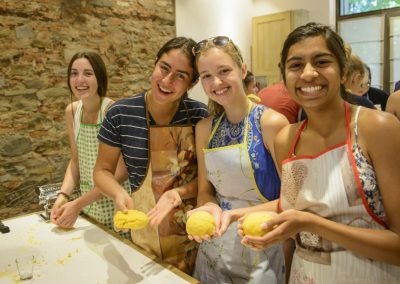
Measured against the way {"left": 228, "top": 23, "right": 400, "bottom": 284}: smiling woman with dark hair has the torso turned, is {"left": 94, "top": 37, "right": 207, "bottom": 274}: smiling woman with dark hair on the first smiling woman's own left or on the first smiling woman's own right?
on the first smiling woman's own right

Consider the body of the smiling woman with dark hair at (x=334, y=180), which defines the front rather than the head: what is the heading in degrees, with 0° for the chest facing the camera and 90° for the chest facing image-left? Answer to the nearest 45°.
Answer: approximately 45°

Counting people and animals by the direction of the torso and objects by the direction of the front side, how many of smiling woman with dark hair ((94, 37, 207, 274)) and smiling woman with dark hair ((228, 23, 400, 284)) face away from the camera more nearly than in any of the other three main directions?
0

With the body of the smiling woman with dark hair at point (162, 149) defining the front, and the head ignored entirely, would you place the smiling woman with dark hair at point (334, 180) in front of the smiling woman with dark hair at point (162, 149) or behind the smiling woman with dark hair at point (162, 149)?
in front

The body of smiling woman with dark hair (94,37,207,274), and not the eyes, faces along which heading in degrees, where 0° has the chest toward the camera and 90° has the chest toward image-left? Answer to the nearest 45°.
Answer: approximately 315°
